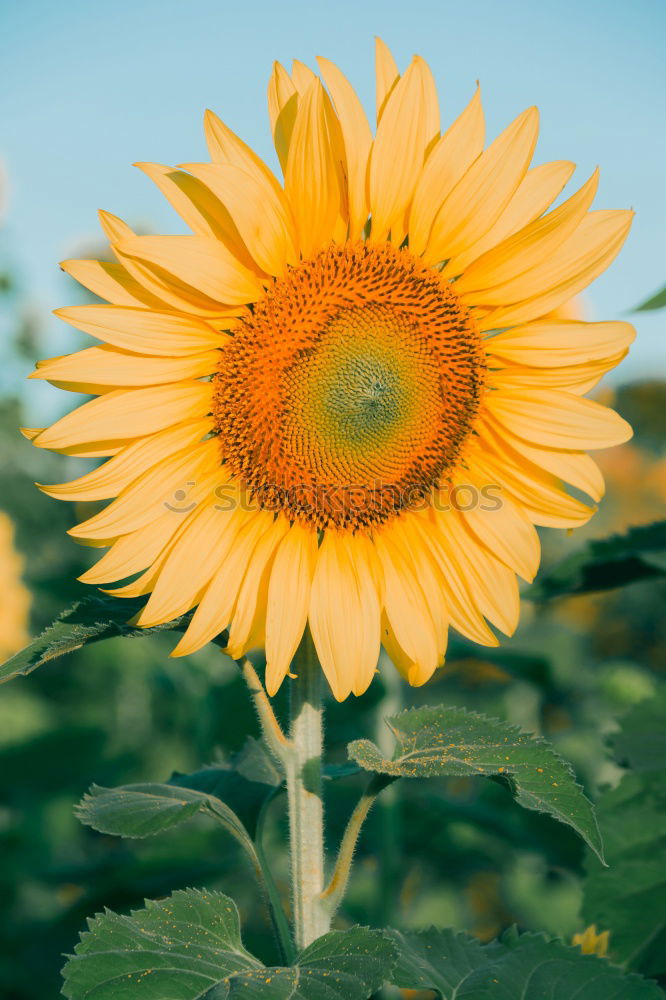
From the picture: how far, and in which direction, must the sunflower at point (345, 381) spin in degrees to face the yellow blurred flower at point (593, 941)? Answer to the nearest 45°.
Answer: approximately 90° to its left

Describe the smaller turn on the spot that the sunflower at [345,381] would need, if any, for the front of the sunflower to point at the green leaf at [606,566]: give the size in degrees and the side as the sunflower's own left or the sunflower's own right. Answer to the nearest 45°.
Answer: approximately 135° to the sunflower's own left

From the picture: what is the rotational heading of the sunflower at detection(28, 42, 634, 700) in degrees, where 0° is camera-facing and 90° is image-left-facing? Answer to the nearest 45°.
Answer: approximately 0°
